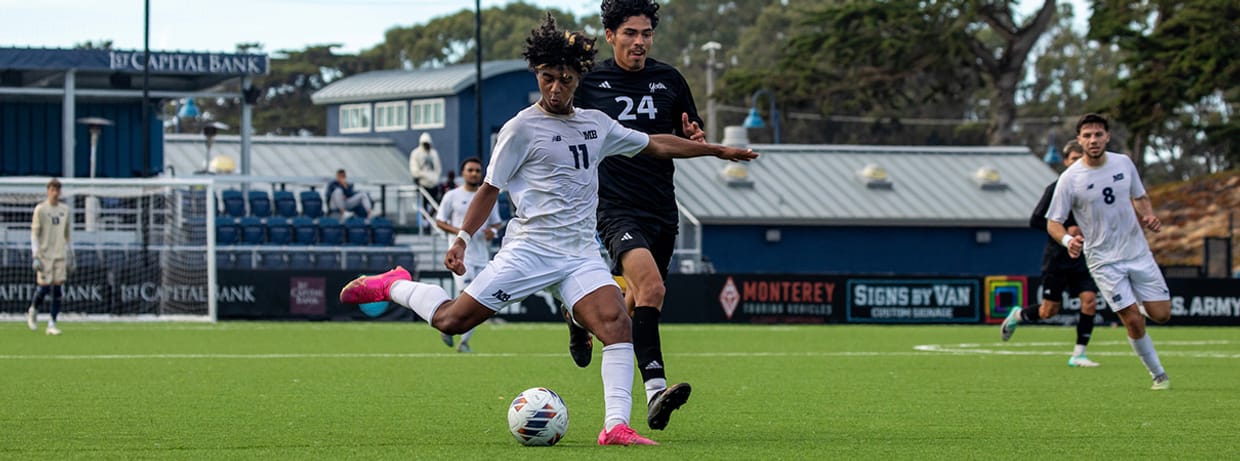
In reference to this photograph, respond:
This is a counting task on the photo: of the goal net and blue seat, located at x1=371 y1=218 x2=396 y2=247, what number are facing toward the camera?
2

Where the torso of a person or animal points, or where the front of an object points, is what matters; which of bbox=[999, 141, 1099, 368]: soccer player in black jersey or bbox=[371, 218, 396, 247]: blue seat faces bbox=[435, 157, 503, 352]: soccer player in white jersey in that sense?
the blue seat

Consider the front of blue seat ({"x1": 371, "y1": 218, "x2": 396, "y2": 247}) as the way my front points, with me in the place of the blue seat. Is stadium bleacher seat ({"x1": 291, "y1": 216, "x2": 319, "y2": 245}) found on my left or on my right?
on my right

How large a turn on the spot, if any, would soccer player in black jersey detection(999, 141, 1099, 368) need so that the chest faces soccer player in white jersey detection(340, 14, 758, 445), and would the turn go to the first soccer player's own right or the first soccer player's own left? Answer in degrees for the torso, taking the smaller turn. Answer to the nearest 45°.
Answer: approximately 45° to the first soccer player's own right

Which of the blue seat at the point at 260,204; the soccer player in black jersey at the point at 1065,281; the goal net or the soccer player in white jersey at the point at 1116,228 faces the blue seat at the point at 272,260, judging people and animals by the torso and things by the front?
the blue seat at the point at 260,204

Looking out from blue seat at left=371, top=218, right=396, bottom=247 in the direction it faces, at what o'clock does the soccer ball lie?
The soccer ball is roughly at 12 o'clock from the blue seat.

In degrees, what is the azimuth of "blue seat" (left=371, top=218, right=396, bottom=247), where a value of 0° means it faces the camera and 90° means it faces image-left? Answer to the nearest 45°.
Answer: approximately 0°

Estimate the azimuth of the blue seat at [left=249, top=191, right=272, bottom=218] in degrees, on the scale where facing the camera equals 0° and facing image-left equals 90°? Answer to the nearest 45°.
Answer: approximately 0°

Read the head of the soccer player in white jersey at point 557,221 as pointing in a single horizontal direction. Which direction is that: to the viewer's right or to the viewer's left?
to the viewer's left
